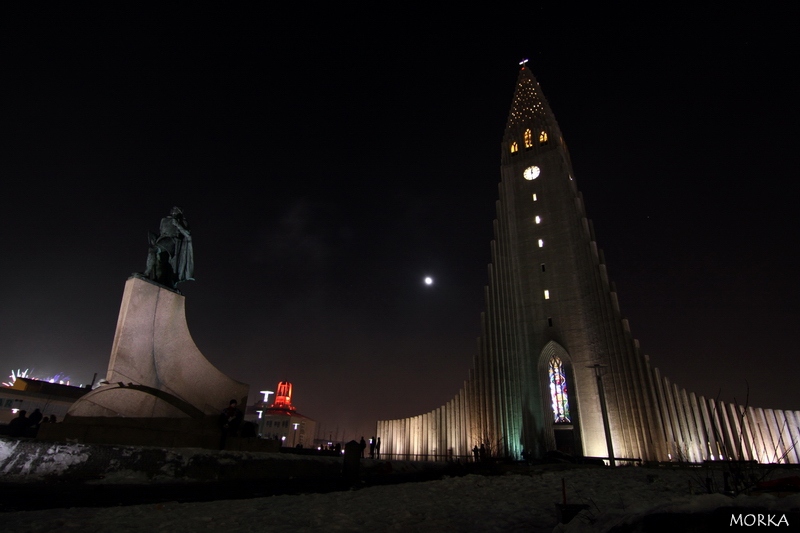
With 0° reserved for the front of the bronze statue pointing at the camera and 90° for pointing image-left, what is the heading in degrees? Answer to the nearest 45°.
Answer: approximately 45°
